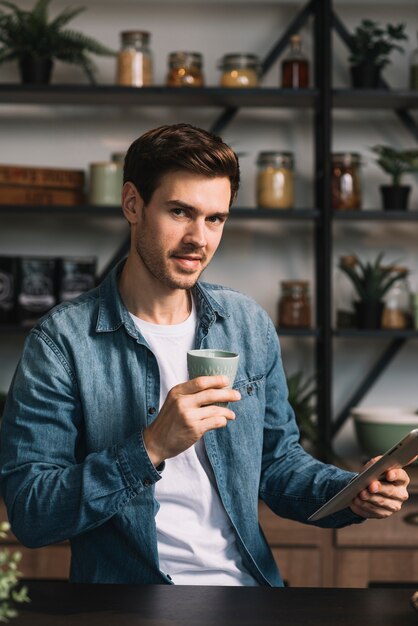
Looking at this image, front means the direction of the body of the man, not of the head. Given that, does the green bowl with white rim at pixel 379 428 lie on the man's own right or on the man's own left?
on the man's own left

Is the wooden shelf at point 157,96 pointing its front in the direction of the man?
yes

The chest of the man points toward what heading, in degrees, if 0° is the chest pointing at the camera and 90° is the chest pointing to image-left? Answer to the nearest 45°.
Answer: approximately 315°

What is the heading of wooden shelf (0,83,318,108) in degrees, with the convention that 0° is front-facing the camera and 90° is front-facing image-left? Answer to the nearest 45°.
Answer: approximately 0°

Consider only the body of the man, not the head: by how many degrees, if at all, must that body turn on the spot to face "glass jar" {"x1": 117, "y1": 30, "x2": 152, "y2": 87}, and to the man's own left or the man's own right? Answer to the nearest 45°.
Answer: approximately 135° to the man's own left

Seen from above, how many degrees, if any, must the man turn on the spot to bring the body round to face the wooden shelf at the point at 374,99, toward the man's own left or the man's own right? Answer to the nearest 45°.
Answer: approximately 90° to the man's own left

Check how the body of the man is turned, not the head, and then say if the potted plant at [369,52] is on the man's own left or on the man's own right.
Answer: on the man's own left

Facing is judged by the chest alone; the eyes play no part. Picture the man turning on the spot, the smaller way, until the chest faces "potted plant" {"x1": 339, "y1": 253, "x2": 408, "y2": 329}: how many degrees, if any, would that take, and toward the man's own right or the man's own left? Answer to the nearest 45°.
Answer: approximately 90° to the man's own left
